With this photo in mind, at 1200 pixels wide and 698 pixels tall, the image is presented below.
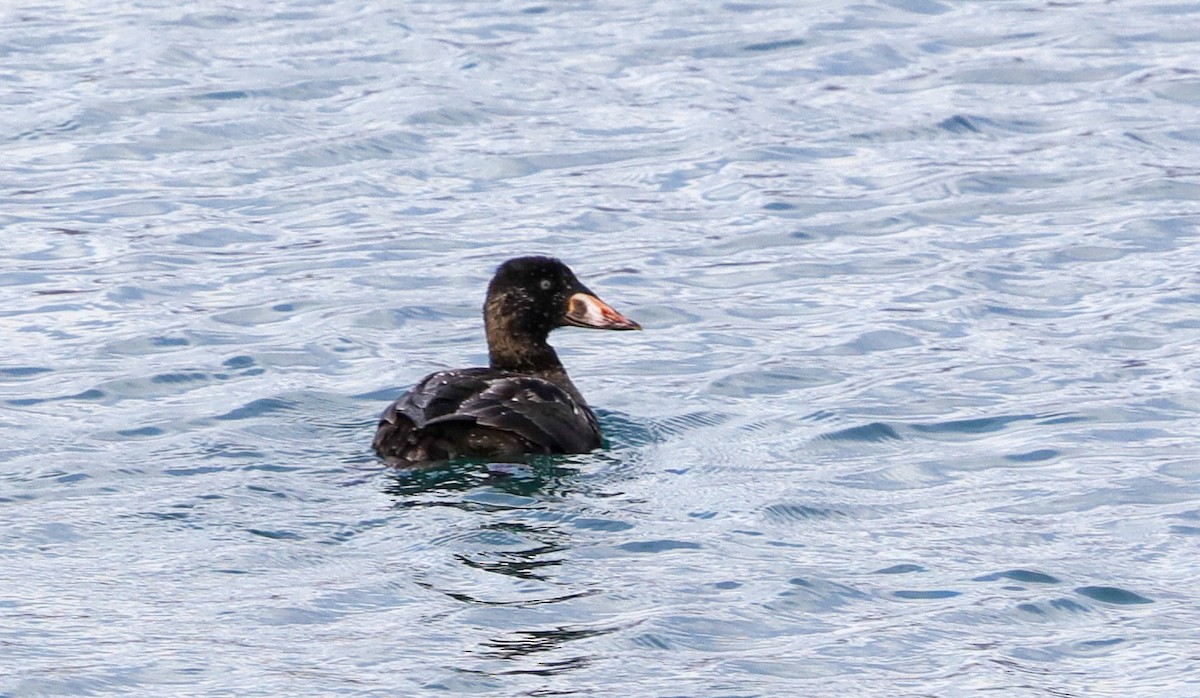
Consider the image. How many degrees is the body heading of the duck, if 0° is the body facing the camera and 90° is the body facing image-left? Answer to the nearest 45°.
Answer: approximately 225°
